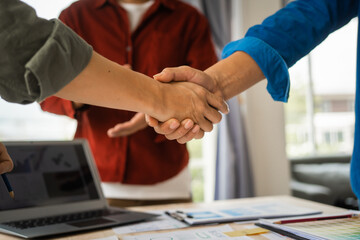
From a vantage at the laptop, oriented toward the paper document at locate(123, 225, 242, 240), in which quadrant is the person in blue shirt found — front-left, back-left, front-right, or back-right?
front-left

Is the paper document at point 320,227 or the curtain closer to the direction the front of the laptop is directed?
the paper document
